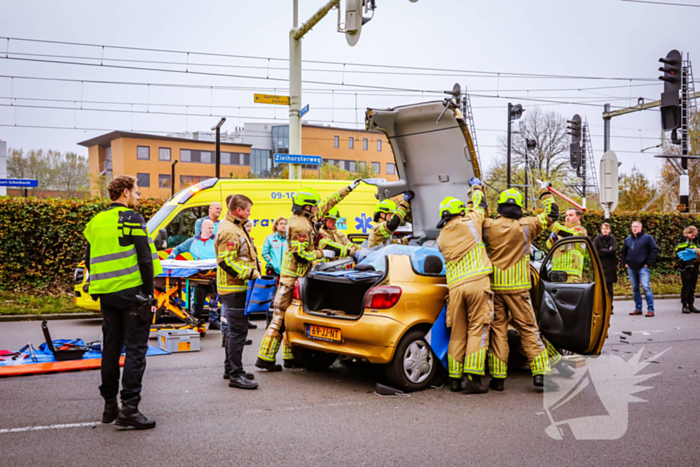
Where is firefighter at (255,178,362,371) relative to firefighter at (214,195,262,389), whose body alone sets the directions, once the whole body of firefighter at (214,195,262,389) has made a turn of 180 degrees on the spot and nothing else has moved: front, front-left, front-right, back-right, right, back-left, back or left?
back-right

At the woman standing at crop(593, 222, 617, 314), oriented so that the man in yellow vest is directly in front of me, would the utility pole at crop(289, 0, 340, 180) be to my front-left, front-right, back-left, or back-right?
front-right

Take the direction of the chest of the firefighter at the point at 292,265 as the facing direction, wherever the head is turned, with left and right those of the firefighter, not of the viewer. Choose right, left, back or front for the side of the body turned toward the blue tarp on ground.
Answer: back

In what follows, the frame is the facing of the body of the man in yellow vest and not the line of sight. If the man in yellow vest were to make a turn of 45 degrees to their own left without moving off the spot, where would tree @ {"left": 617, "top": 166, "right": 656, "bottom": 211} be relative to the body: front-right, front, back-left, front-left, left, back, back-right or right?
front-right

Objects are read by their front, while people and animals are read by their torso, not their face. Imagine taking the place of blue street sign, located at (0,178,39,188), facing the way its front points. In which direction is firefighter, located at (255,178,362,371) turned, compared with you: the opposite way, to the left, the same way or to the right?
to the left

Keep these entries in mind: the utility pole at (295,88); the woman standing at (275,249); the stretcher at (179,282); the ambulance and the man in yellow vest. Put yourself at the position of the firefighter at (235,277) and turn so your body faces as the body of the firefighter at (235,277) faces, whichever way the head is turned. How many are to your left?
4

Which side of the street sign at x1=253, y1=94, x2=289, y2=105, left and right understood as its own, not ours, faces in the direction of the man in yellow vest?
front

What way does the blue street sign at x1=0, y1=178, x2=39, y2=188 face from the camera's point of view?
toward the camera

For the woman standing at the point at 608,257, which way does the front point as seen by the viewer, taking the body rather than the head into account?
toward the camera

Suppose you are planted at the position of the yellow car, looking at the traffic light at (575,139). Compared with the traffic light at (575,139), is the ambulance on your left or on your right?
left

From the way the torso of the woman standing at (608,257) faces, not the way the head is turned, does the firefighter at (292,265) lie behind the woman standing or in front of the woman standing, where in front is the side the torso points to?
in front

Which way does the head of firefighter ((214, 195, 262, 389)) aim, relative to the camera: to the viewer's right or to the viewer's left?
to the viewer's right

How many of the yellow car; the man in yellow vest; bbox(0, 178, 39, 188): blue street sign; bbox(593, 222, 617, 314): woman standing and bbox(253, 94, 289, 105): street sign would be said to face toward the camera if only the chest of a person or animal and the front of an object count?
3

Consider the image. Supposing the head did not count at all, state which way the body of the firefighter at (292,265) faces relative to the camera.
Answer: to the viewer's right

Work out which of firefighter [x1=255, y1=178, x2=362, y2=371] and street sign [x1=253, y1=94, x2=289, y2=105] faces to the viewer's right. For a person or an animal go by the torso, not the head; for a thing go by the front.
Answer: the firefighter

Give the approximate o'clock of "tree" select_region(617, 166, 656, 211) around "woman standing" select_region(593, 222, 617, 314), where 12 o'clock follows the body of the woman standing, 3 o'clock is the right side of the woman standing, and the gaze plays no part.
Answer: The tree is roughly at 6 o'clock from the woman standing.
